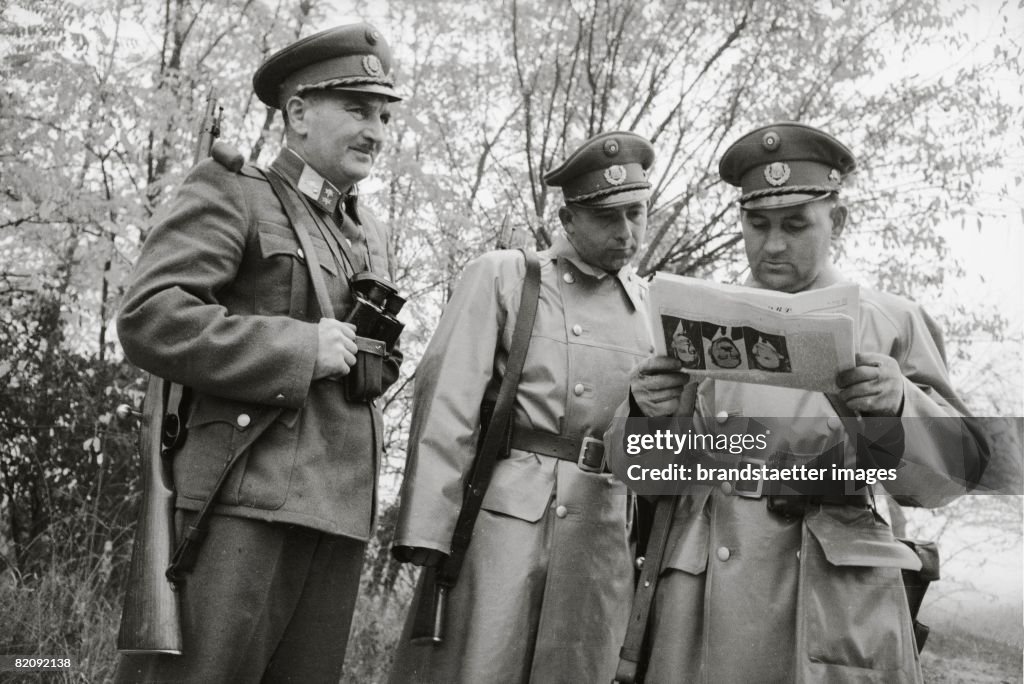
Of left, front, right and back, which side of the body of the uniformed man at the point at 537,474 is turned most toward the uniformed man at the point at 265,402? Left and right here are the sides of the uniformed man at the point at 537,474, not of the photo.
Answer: right

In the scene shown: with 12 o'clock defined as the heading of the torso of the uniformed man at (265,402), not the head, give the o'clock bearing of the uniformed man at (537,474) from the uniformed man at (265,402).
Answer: the uniformed man at (537,474) is roughly at 10 o'clock from the uniformed man at (265,402).

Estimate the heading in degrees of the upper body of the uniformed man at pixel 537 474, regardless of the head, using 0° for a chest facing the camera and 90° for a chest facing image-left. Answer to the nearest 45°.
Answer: approximately 315°
